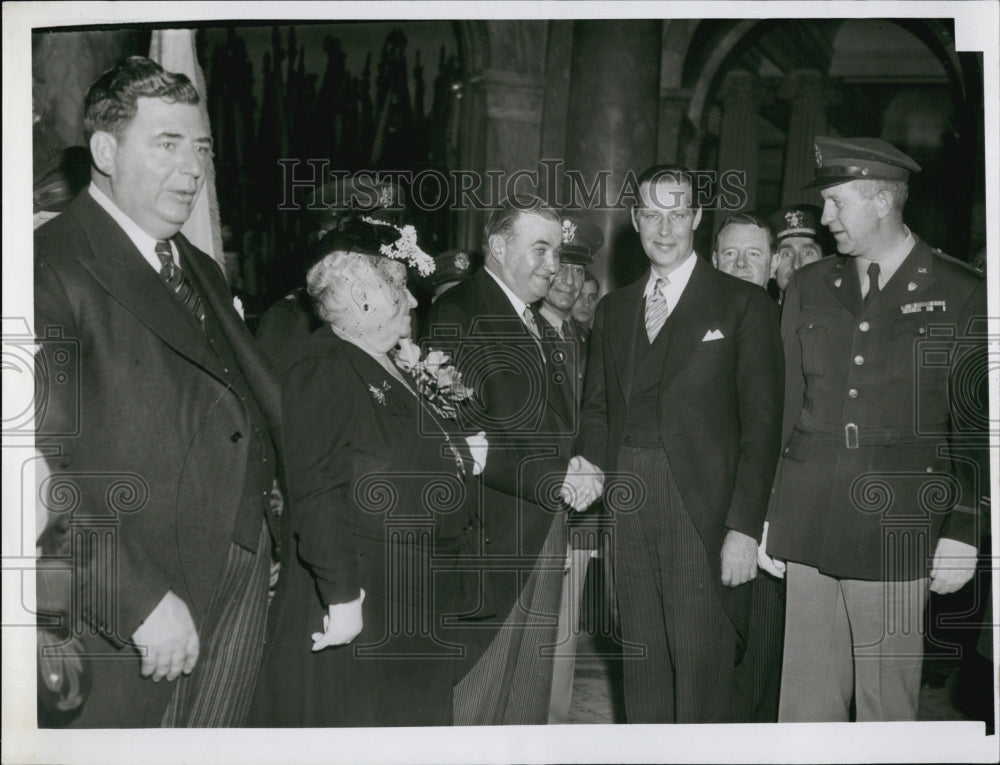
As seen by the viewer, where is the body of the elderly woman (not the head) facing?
to the viewer's right

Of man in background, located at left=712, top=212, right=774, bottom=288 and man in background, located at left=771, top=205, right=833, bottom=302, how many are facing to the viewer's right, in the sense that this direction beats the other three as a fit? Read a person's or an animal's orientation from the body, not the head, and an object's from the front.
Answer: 0

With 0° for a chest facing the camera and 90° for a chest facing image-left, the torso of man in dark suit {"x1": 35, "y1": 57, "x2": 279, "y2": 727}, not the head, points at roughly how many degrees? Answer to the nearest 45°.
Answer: approximately 315°

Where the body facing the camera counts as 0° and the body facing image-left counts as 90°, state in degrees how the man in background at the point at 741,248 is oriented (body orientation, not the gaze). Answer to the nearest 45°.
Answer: approximately 0°

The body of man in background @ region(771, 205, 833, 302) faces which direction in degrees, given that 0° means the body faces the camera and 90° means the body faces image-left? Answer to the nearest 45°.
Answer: approximately 0°

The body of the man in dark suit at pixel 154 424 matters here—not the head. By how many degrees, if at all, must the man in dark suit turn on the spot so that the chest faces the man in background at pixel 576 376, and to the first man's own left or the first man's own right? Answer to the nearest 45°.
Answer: approximately 45° to the first man's own left
